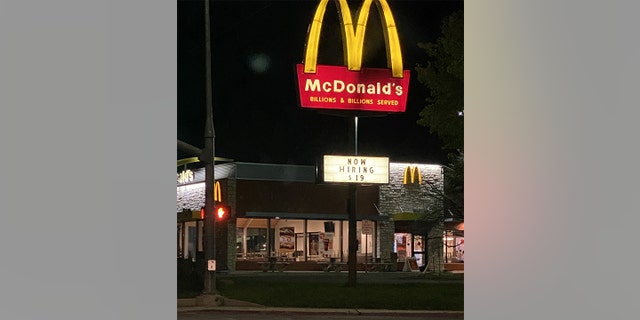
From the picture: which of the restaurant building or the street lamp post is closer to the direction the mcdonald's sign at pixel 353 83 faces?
the street lamp post

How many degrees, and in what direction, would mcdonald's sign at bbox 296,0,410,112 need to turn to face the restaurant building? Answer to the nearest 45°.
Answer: approximately 180°

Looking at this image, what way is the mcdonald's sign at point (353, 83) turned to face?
toward the camera

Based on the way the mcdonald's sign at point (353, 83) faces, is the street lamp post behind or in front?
in front

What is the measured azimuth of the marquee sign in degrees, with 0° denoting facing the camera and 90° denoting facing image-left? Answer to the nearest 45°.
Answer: approximately 0°

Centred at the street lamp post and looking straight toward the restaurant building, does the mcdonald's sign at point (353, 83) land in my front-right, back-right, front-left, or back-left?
front-right

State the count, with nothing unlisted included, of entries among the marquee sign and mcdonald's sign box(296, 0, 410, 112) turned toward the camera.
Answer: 2

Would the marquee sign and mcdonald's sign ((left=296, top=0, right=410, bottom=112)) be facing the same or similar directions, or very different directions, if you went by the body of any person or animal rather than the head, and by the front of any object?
same or similar directions

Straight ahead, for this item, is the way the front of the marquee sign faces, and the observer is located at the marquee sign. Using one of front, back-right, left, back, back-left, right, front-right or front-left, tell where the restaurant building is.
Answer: back
